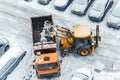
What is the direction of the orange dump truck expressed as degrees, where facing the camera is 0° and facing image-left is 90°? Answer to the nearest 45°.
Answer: approximately 0°

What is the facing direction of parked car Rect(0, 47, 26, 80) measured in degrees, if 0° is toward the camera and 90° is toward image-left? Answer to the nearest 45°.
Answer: approximately 225°

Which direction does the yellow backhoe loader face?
to the viewer's left

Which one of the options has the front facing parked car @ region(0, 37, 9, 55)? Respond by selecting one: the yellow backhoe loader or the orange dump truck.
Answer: the yellow backhoe loader

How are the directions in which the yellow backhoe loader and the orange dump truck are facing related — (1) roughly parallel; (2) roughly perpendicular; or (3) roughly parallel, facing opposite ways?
roughly perpendicular

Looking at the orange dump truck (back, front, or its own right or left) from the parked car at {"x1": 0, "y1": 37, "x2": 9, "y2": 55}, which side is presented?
right

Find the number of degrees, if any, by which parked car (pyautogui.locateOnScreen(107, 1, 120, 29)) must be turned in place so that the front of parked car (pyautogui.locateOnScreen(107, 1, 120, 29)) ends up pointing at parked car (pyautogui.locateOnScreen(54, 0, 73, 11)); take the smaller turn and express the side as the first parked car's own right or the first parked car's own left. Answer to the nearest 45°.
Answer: approximately 45° to the first parked car's own right
